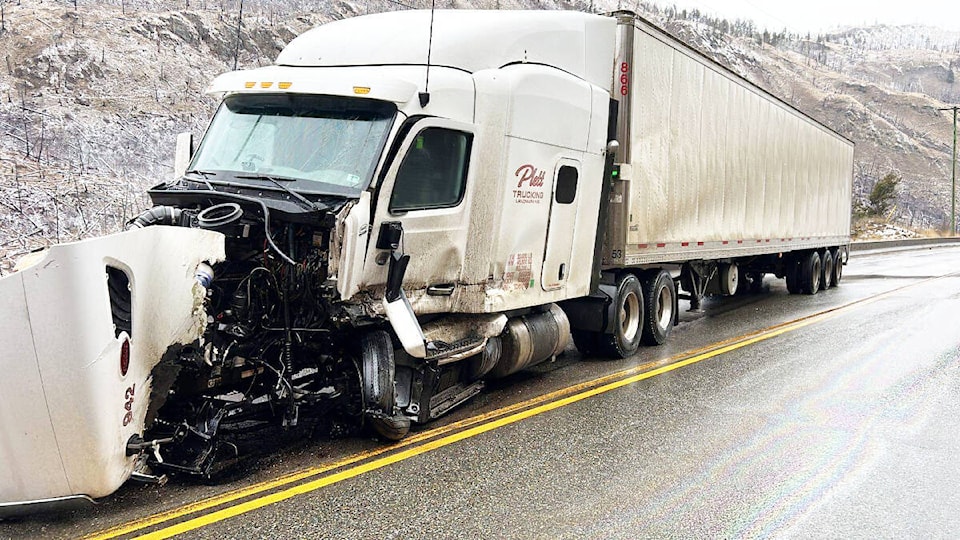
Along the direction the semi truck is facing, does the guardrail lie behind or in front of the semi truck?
behind

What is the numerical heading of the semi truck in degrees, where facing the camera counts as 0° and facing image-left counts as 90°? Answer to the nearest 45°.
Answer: approximately 45°
